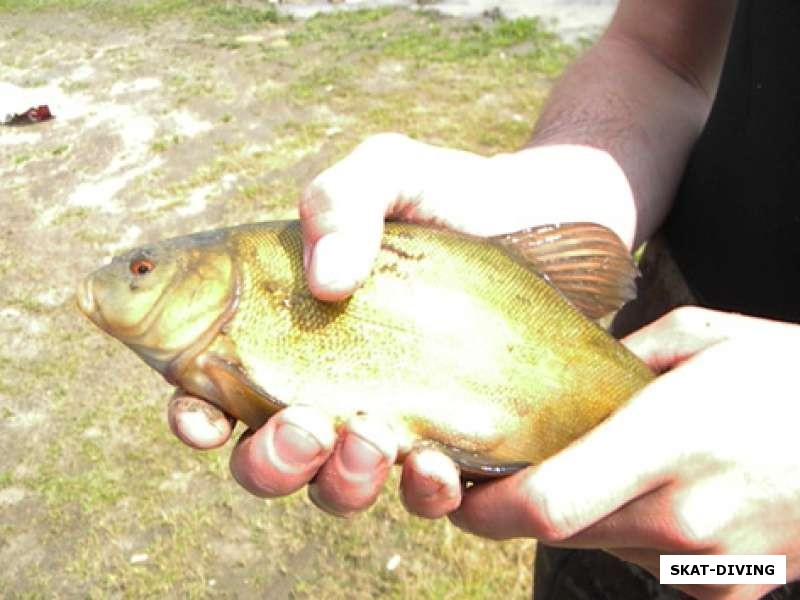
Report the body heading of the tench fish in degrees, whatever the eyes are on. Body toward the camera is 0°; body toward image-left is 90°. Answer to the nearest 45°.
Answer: approximately 90°

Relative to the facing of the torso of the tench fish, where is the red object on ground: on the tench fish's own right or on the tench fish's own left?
on the tench fish's own right
